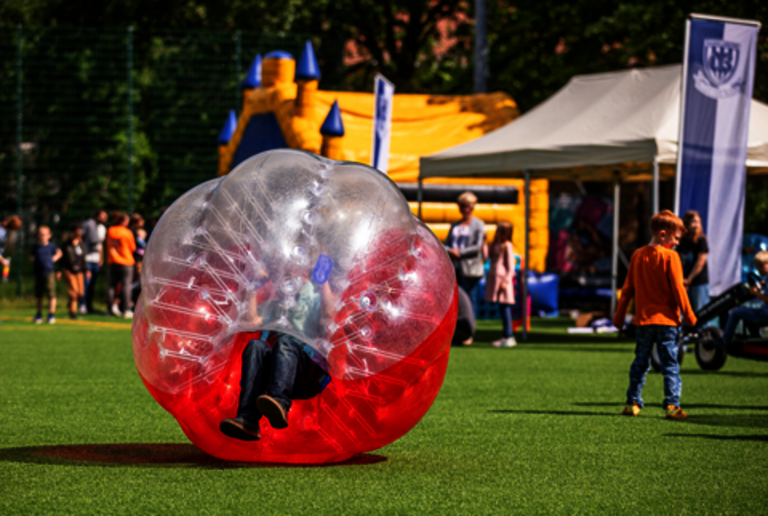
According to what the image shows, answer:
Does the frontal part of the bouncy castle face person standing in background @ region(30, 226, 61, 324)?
yes

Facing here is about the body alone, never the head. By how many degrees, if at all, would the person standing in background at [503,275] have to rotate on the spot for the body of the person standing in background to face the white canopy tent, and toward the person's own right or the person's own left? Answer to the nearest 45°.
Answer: approximately 135° to the person's own right

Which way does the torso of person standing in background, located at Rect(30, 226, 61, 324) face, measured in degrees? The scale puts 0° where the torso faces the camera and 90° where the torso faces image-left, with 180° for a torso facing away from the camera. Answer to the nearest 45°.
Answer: approximately 0°

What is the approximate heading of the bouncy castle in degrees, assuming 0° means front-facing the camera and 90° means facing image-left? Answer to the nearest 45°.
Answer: approximately 45°

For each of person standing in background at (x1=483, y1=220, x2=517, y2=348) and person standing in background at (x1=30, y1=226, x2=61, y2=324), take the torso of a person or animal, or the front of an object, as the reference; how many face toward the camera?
1

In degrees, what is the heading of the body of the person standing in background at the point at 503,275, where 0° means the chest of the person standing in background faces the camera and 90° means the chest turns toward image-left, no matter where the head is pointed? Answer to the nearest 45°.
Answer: approximately 90°

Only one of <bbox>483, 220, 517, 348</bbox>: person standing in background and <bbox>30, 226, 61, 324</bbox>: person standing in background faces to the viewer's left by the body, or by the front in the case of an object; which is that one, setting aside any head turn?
<bbox>483, 220, 517, 348</bbox>: person standing in background

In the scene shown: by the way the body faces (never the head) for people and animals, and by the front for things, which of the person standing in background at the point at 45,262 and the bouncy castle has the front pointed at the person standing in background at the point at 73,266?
the bouncy castle

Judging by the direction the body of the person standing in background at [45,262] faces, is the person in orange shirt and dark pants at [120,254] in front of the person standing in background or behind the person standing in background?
behind

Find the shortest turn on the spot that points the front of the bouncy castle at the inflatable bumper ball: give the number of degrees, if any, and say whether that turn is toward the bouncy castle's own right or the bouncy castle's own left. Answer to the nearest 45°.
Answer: approximately 45° to the bouncy castle's own left
